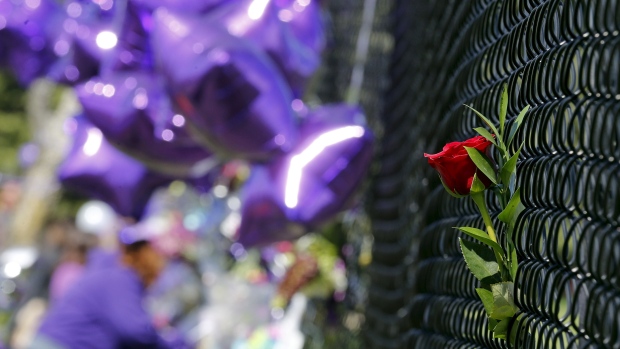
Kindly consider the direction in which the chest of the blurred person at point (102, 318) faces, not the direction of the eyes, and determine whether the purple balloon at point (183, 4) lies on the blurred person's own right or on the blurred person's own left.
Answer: on the blurred person's own right

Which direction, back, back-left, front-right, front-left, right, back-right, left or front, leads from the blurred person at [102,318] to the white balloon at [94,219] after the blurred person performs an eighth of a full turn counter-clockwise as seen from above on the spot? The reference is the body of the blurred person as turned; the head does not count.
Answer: front-left

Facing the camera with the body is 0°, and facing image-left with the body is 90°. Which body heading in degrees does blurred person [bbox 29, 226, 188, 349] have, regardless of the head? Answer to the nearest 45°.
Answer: approximately 270°

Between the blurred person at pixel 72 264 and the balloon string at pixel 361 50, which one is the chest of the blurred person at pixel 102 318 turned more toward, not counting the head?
the balloon string

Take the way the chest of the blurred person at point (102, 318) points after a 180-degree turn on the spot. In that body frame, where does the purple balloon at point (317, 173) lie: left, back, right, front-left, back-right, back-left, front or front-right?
back-left

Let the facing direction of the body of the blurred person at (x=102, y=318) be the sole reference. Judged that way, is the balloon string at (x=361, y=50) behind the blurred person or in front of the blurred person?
in front

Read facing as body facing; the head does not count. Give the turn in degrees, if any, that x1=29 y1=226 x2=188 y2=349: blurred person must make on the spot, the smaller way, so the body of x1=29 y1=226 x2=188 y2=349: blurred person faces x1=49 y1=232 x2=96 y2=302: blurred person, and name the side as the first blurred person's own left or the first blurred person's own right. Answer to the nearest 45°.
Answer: approximately 90° to the first blurred person's own left
